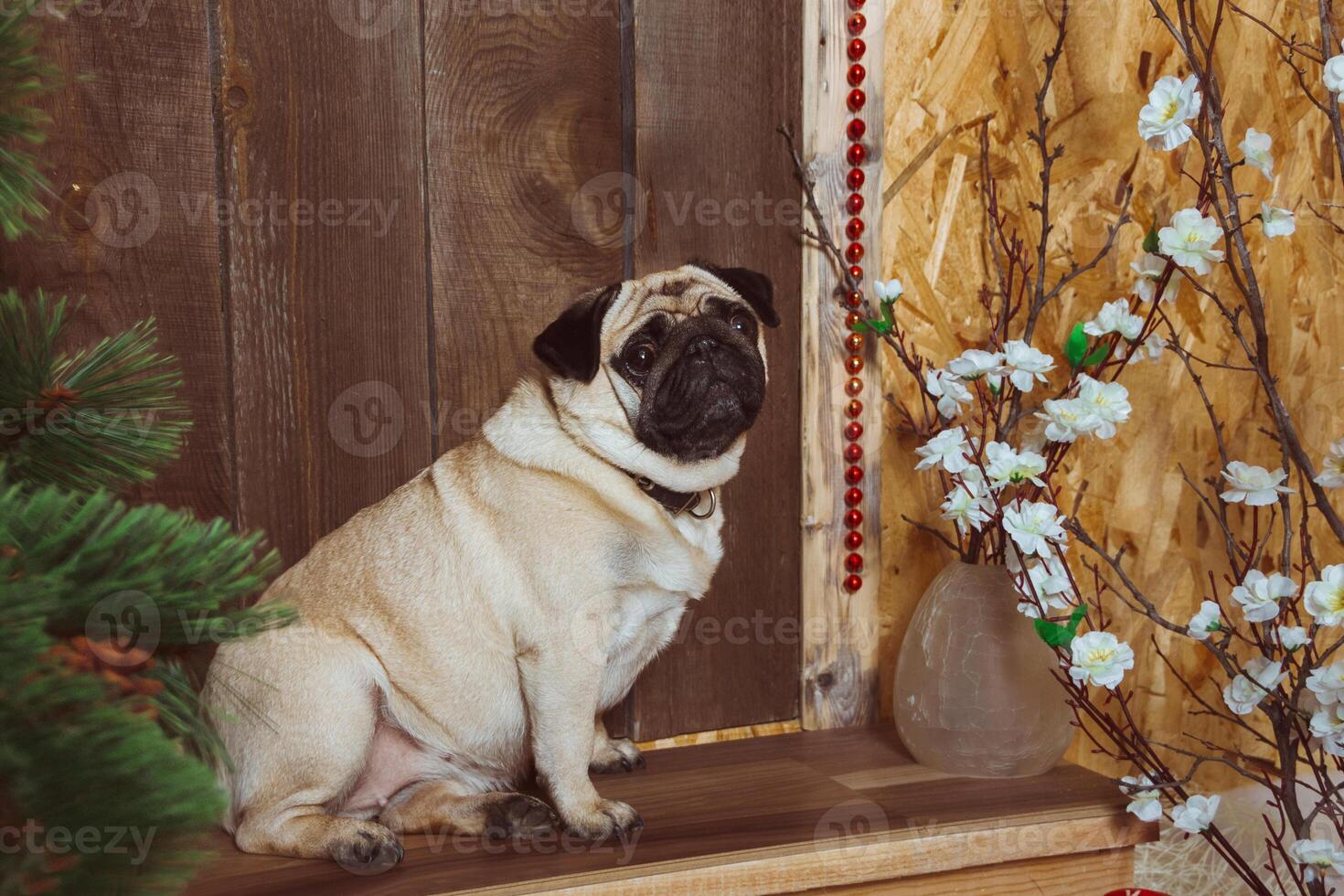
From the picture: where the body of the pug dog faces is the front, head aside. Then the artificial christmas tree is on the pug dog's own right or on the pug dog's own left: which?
on the pug dog's own right

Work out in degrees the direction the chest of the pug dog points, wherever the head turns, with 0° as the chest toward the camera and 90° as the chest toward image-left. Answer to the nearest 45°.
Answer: approximately 270°

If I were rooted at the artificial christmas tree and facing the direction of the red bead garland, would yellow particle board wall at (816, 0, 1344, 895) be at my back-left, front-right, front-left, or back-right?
front-right

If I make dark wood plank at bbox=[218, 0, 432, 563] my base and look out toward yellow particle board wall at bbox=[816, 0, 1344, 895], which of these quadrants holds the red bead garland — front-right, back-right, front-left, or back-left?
front-left

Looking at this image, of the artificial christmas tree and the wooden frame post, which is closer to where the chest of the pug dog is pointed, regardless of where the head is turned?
the wooden frame post

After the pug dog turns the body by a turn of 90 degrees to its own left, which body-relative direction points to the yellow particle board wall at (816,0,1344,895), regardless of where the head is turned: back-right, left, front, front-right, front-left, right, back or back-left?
right

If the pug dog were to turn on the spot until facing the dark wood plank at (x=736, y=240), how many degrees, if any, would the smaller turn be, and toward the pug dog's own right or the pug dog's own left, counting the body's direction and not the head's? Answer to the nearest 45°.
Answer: approximately 45° to the pug dog's own left

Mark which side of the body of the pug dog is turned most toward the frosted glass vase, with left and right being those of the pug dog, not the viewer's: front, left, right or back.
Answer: front

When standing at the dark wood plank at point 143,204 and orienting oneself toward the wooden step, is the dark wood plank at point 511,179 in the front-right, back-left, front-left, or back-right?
front-left
